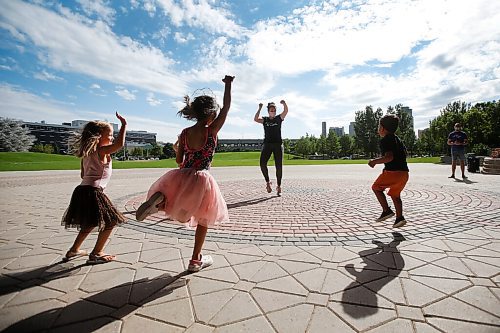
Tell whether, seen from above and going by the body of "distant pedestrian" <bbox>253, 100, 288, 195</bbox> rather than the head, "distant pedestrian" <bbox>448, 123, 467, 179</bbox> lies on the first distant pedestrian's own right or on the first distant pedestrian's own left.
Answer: on the first distant pedestrian's own left

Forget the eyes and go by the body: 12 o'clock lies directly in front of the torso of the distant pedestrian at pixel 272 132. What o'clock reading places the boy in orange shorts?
The boy in orange shorts is roughly at 11 o'clock from the distant pedestrian.

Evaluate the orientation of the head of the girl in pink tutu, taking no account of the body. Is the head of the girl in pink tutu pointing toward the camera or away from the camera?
away from the camera

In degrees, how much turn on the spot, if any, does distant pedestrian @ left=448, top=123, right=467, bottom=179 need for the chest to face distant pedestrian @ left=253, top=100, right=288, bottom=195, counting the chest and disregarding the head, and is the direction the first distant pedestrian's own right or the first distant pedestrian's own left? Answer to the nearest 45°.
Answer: approximately 45° to the first distant pedestrian's own right

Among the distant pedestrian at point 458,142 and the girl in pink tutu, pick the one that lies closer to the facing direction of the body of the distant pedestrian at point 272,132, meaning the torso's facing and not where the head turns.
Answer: the girl in pink tutu

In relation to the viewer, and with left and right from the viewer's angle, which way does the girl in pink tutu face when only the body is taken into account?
facing away from the viewer and to the right of the viewer

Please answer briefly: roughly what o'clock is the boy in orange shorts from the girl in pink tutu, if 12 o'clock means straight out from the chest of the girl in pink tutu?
The boy in orange shorts is roughly at 1 o'clock from the girl in pink tutu.

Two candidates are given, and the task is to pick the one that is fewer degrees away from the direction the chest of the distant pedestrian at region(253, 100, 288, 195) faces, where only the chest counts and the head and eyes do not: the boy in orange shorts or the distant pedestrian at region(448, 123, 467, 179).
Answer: the boy in orange shorts

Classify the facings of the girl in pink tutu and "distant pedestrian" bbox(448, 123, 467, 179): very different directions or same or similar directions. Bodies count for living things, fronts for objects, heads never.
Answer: very different directions
